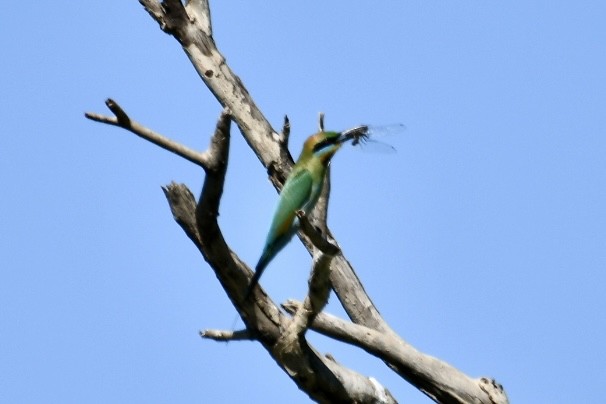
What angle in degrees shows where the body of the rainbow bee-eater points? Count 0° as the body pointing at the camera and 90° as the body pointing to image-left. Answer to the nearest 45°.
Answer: approximately 270°
